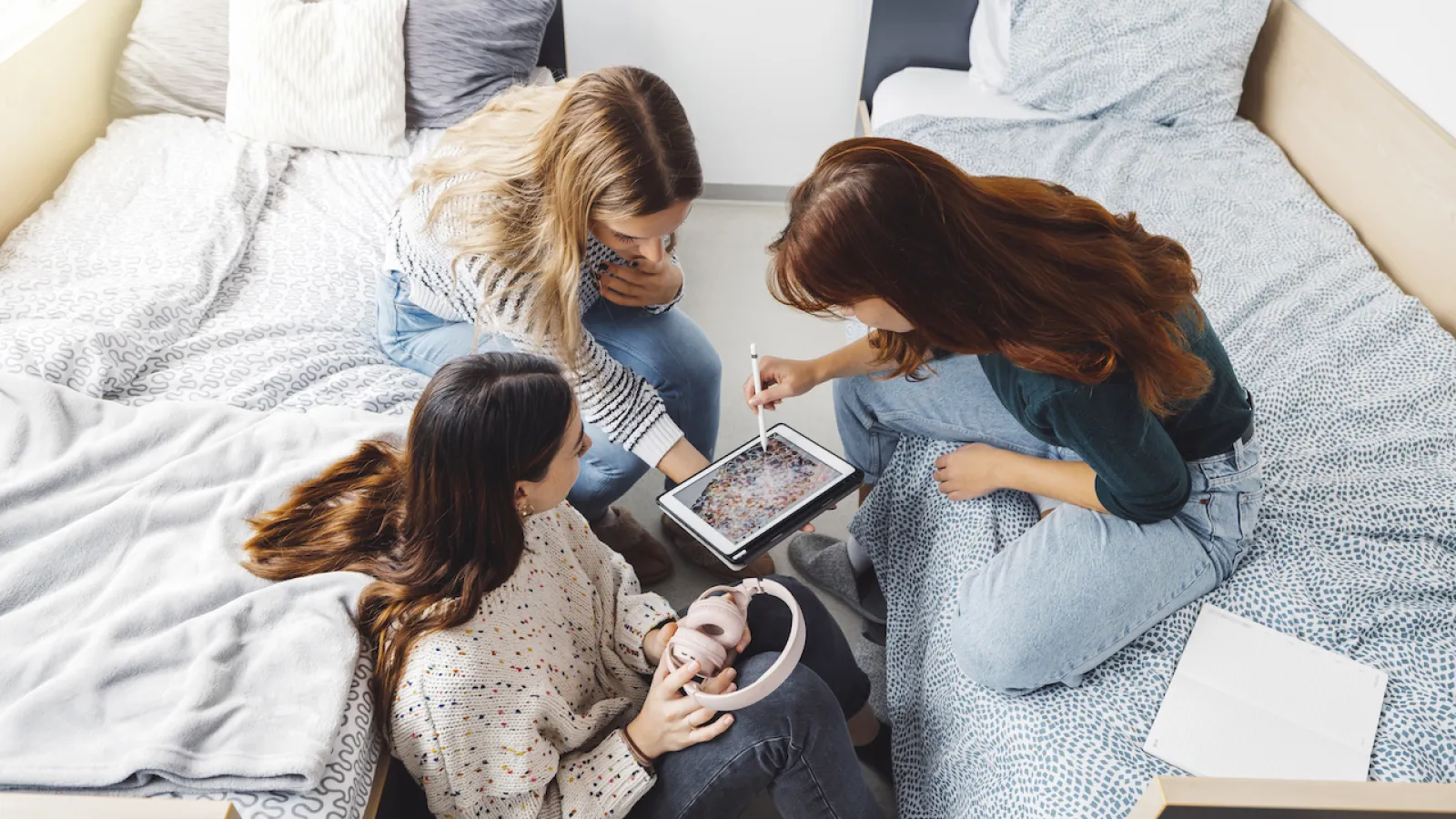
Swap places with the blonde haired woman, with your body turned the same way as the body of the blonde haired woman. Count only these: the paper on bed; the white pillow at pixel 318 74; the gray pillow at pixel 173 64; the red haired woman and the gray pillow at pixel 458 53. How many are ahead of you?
2

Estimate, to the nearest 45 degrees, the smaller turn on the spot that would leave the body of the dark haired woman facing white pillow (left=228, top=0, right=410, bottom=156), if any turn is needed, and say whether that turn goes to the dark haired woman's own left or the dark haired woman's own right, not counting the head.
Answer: approximately 90° to the dark haired woman's own left

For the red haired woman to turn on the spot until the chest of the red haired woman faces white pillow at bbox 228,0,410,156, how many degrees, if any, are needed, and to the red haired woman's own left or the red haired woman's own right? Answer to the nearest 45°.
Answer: approximately 45° to the red haired woman's own right

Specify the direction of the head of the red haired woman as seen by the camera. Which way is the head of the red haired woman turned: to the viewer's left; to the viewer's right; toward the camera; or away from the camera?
to the viewer's left

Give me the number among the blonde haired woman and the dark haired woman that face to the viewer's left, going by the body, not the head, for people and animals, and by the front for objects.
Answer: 0

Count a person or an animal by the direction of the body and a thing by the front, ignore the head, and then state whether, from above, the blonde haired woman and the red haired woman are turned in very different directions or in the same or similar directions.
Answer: very different directions

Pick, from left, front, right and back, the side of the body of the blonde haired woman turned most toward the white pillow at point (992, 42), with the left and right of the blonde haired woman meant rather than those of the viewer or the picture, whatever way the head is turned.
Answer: left

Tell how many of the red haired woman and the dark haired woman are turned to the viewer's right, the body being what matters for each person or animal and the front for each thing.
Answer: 1

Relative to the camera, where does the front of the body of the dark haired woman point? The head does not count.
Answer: to the viewer's right

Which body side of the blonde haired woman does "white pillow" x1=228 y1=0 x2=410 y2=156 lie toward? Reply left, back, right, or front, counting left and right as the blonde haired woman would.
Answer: back

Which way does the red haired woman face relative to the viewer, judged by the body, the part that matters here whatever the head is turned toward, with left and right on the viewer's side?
facing to the left of the viewer

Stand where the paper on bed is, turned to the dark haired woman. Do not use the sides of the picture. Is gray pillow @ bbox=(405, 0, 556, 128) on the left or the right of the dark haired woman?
right
